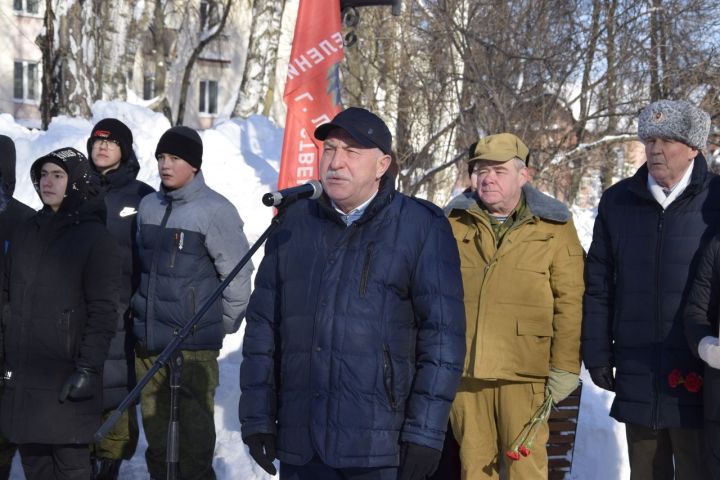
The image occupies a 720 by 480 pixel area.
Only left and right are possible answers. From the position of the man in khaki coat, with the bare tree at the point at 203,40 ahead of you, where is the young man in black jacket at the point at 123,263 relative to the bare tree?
left

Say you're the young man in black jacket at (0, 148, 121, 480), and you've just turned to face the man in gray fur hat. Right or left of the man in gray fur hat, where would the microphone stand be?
right

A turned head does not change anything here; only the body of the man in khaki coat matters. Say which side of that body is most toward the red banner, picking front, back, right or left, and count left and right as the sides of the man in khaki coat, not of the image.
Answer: right

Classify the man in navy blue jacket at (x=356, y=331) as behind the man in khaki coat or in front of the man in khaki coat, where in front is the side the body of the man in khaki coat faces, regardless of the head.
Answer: in front

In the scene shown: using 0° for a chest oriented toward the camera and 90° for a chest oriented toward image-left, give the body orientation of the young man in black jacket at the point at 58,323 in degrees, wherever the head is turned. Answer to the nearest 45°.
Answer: approximately 45°

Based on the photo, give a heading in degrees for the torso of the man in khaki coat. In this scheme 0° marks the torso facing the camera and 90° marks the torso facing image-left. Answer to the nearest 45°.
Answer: approximately 45°

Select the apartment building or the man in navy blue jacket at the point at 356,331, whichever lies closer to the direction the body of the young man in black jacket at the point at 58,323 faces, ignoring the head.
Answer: the man in navy blue jacket

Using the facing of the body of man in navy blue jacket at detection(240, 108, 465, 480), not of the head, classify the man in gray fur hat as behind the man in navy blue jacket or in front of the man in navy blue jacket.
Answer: behind

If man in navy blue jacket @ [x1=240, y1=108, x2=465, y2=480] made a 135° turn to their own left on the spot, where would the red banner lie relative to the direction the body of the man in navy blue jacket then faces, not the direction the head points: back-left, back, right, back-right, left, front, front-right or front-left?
left
